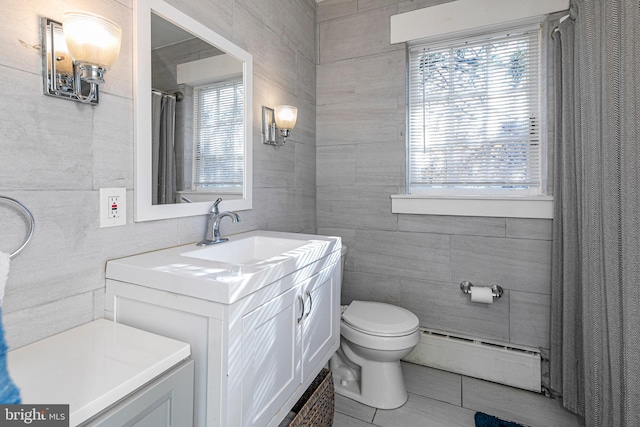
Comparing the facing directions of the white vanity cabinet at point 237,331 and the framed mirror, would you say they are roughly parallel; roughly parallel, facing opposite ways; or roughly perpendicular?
roughly parallel

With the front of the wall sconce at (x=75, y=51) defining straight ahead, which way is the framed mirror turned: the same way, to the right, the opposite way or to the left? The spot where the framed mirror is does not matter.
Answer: the same way

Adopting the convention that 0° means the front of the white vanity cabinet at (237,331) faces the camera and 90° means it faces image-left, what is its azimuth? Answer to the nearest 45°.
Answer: approximately 315°

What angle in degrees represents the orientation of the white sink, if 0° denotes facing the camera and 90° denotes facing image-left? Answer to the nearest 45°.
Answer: approximately 315°

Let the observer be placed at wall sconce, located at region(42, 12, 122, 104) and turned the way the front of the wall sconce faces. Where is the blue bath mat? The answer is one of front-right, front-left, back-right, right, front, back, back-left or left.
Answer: front-left

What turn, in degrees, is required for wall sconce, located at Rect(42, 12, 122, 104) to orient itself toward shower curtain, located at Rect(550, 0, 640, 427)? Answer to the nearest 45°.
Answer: approximately 45° to its left

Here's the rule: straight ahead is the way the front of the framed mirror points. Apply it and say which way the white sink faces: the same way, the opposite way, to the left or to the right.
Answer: the same way

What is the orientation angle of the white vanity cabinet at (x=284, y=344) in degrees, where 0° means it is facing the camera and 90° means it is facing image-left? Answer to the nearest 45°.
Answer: approximately 315°

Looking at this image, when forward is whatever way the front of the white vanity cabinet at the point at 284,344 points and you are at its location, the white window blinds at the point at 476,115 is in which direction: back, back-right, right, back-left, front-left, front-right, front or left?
left

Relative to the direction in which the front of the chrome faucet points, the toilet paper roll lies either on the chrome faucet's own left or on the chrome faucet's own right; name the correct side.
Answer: on the chrome faucet's own left

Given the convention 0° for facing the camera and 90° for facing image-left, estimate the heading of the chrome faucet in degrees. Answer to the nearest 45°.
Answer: approximately 315°

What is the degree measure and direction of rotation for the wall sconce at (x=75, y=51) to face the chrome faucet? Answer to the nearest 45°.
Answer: approximately 90° to its left
